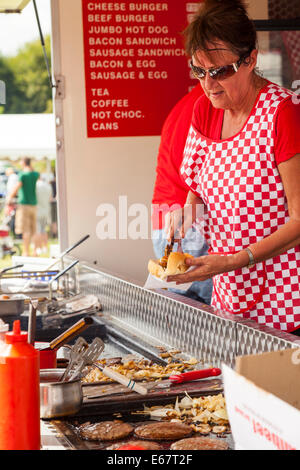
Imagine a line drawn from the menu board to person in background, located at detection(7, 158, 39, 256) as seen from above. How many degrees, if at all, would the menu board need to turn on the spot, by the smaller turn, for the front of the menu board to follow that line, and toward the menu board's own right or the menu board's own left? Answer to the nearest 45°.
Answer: approximately 180°

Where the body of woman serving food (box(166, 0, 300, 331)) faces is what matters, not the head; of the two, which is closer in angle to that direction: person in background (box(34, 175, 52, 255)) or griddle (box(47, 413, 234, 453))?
the griddle

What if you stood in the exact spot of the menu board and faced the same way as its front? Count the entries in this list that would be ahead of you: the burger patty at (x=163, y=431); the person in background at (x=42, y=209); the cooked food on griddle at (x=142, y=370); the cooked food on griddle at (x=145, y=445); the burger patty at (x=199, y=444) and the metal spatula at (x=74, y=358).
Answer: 5
